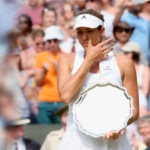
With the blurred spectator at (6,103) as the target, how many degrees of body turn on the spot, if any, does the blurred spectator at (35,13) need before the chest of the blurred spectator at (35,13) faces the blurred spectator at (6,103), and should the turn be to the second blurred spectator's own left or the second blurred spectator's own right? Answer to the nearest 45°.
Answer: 0° — they already face them

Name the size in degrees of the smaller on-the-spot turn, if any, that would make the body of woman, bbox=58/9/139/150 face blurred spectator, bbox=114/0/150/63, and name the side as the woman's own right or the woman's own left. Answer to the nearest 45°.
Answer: approximately 180°

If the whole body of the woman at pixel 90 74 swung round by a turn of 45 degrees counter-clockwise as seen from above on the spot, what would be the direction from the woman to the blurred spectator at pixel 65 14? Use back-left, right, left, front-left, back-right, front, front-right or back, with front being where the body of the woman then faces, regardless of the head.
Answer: back-left

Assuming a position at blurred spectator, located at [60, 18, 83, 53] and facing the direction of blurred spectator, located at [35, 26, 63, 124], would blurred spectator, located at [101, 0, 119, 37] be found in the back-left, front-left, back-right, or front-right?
back-left
